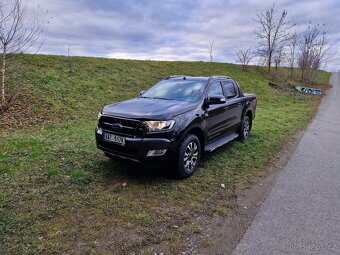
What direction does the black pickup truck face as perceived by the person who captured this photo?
facing the viewer and to the left of the viewer

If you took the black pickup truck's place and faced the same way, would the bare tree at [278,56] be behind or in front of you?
behind
